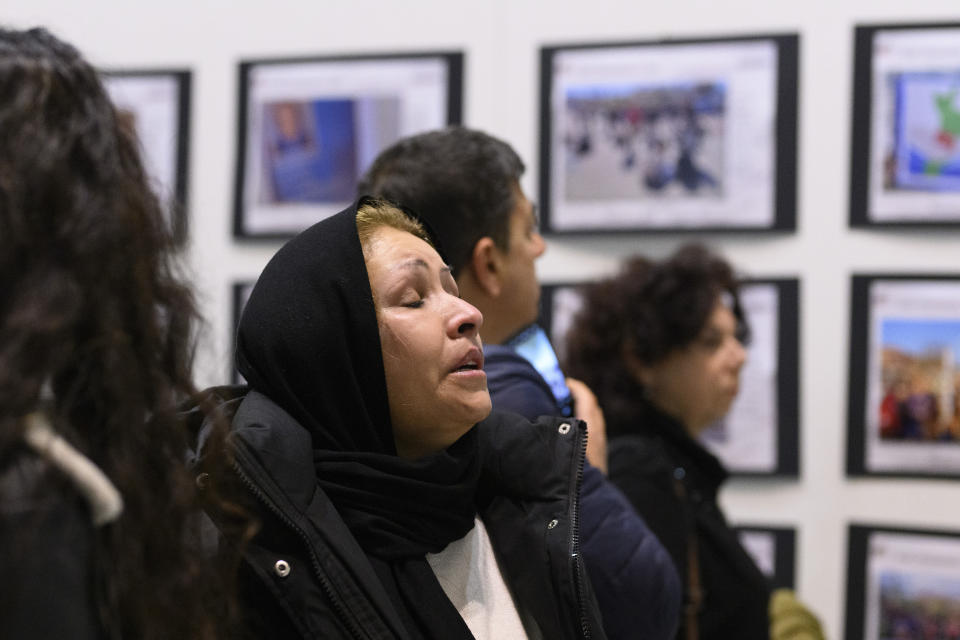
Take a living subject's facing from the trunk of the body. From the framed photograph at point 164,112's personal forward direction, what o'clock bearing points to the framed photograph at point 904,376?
the framed photograph at point 904,376 is roughly at 10 o'clock from the framed photograph at point 164,112.

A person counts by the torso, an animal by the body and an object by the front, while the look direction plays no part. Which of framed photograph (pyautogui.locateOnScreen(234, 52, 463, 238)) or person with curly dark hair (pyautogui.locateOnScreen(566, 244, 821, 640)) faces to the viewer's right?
the person with curly dark hair

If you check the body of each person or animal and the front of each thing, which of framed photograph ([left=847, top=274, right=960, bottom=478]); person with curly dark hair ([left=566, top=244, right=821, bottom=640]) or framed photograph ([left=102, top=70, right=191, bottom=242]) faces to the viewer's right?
the person with curly dark hair

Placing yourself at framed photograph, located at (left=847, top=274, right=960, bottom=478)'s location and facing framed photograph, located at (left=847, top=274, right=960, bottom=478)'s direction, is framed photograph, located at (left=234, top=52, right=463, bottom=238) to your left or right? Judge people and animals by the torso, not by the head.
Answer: on your right

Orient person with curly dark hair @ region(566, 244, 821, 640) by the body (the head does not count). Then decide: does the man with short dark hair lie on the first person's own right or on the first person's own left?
on the first person's own right

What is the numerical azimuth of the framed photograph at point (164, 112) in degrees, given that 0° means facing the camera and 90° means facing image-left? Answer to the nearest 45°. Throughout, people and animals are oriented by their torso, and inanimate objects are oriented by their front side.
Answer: approximately 0°

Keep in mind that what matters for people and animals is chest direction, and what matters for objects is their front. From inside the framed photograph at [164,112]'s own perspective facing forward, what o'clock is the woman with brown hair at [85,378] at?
The woman with brown hair is roughly at 12 o'clock from the framed photograph.

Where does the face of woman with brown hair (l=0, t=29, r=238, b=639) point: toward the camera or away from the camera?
away from the camera

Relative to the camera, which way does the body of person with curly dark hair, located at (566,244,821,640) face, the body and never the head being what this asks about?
to the viewer's right
